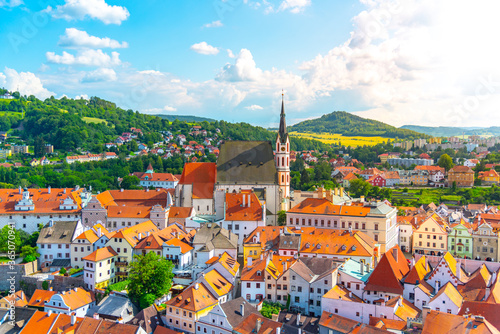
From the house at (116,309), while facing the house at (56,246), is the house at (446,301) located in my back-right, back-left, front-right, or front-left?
back-right

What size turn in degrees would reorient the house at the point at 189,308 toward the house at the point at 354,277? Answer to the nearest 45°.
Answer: approximately 135° to its left

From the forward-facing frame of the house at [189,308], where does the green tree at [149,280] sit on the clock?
The green tree is roughly at 3 o'clock from the house.

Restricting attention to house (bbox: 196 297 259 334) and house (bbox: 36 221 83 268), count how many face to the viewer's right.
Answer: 0

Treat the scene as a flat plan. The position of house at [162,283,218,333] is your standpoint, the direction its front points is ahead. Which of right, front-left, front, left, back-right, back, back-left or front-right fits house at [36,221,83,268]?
right

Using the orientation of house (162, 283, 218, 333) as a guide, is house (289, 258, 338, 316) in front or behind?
behind

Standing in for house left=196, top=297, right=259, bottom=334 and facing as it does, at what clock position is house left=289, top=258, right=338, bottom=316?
house left=289, top=258, right=338, bottom=316 is roughly at 7 o'clock from house left=196, top=297, right=259, bottom=334.

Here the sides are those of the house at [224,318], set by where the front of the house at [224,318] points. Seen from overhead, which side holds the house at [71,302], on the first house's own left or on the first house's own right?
on the first house's own right

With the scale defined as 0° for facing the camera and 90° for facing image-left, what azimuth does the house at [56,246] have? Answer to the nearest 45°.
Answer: approximately 0°

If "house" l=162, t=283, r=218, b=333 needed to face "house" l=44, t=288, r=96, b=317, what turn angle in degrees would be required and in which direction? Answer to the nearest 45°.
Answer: approximately 90° to its right

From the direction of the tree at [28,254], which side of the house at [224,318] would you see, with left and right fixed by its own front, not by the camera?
right

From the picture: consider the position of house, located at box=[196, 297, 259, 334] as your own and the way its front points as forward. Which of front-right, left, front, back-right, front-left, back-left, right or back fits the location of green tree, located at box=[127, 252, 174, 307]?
right

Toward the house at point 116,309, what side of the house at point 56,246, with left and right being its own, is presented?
front

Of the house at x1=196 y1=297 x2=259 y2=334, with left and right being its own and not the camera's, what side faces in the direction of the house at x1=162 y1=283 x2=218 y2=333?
right

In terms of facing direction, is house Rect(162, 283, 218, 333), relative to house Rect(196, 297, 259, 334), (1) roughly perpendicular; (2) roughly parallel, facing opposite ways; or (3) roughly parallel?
roughly parallel

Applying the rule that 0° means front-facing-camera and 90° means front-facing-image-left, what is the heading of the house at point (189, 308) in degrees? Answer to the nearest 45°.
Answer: approximately 45°
